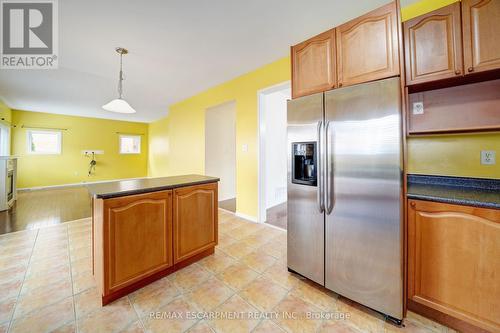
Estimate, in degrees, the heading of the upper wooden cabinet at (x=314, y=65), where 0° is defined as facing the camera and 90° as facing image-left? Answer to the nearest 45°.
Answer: approximately 45°

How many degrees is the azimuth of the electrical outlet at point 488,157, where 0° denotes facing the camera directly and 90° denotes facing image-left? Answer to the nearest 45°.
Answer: approximately 0°

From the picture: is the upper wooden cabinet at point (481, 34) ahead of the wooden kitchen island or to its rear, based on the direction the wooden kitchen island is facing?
ahead

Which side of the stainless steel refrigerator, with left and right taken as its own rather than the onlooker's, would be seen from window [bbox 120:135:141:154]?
right

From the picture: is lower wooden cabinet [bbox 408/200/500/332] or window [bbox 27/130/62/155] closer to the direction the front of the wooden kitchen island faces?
the lower wooden cabinet

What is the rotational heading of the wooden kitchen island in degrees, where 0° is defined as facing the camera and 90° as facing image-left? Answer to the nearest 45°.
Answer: approximately 315°

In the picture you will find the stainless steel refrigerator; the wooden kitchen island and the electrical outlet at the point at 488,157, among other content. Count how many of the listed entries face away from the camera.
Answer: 0
